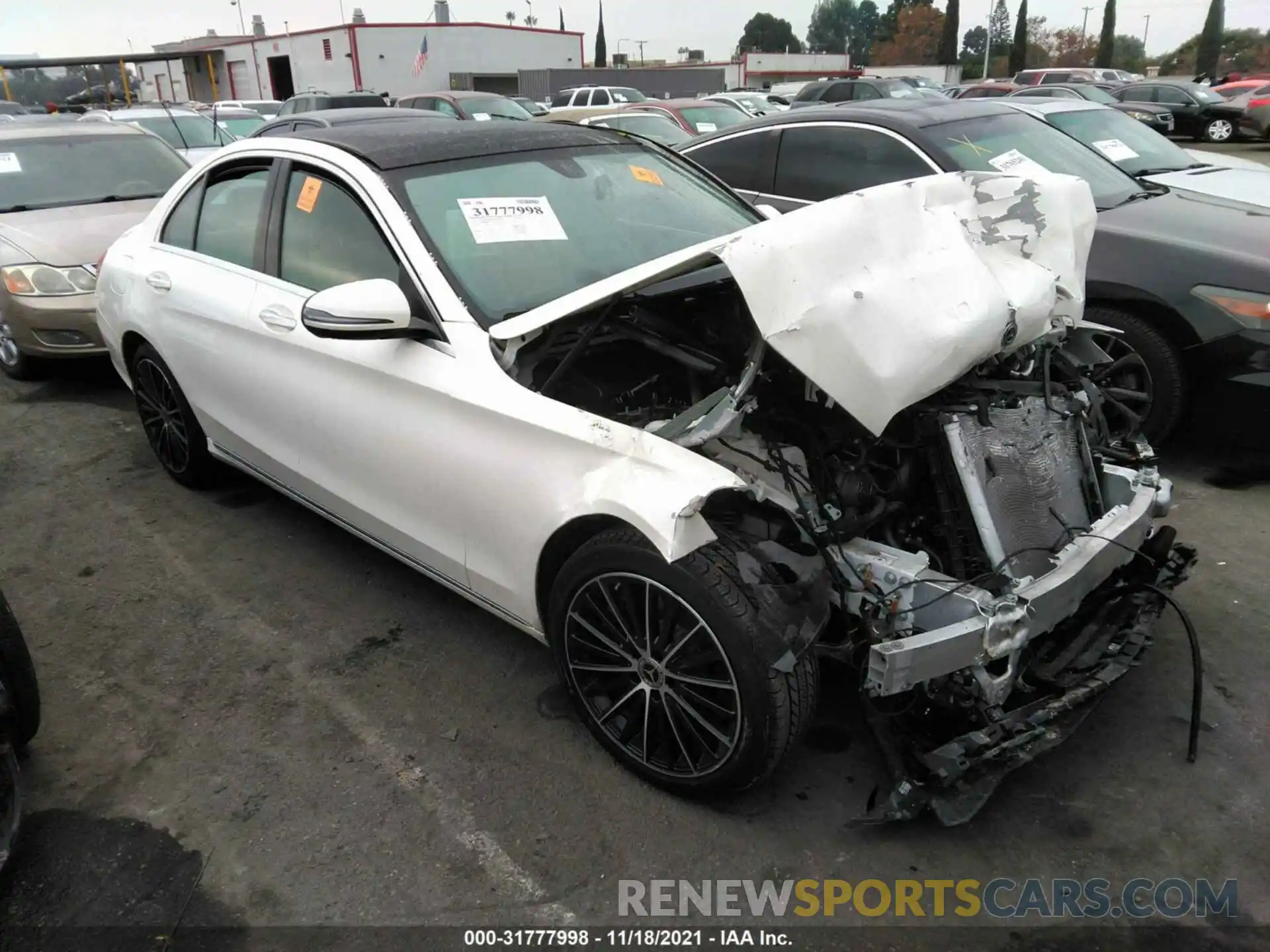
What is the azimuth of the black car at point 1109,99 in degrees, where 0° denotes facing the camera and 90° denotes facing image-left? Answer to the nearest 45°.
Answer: approximately 315°

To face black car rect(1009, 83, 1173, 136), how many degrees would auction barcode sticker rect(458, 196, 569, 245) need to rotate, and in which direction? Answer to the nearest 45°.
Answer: approximately 90° to its left

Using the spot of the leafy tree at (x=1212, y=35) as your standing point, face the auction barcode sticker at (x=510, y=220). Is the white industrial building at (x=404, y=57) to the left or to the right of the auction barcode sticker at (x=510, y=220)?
right

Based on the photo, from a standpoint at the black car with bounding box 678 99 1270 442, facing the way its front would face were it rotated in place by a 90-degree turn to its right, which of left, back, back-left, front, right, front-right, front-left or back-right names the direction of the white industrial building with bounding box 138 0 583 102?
right

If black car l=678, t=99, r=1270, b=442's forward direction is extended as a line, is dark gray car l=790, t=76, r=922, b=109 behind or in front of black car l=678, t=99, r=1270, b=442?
behind

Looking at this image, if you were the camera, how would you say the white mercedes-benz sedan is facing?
facing the viewer and to the right of the viewer

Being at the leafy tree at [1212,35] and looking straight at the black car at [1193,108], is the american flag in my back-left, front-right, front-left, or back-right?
front-right

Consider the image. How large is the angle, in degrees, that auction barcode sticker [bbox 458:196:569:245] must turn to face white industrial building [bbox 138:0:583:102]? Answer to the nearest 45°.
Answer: approximately 135° to its left

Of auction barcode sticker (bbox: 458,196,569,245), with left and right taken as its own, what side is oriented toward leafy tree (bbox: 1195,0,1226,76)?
left

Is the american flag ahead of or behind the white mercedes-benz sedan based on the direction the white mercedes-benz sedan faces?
behind

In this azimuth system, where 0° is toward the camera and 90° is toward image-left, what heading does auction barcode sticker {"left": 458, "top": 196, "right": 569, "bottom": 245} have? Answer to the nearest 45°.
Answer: approximately 315°

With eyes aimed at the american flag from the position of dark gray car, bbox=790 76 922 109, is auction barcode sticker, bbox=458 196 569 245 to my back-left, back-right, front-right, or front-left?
back-left

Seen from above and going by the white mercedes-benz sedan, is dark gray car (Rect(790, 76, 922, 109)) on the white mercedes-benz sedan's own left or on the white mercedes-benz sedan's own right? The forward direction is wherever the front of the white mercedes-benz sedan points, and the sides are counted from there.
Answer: on the white mercedes-benz sedan's own left

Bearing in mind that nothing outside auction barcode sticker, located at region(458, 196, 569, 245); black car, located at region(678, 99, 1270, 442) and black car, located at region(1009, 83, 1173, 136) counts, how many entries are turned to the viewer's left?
0

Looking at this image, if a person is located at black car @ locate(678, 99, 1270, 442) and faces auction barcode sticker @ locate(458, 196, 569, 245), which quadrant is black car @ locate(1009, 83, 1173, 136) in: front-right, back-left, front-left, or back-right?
back-right

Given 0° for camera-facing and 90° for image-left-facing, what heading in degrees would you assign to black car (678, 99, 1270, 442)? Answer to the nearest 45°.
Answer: approximately 315°

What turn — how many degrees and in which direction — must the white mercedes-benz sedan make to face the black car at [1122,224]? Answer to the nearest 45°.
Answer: approximately 90° to its left
